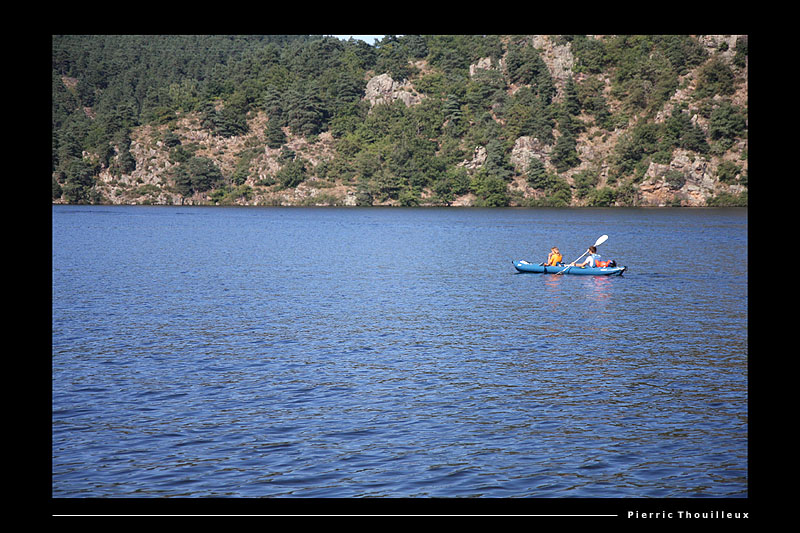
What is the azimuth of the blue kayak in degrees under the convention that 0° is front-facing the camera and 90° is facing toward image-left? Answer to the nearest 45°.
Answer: approximately 90°
